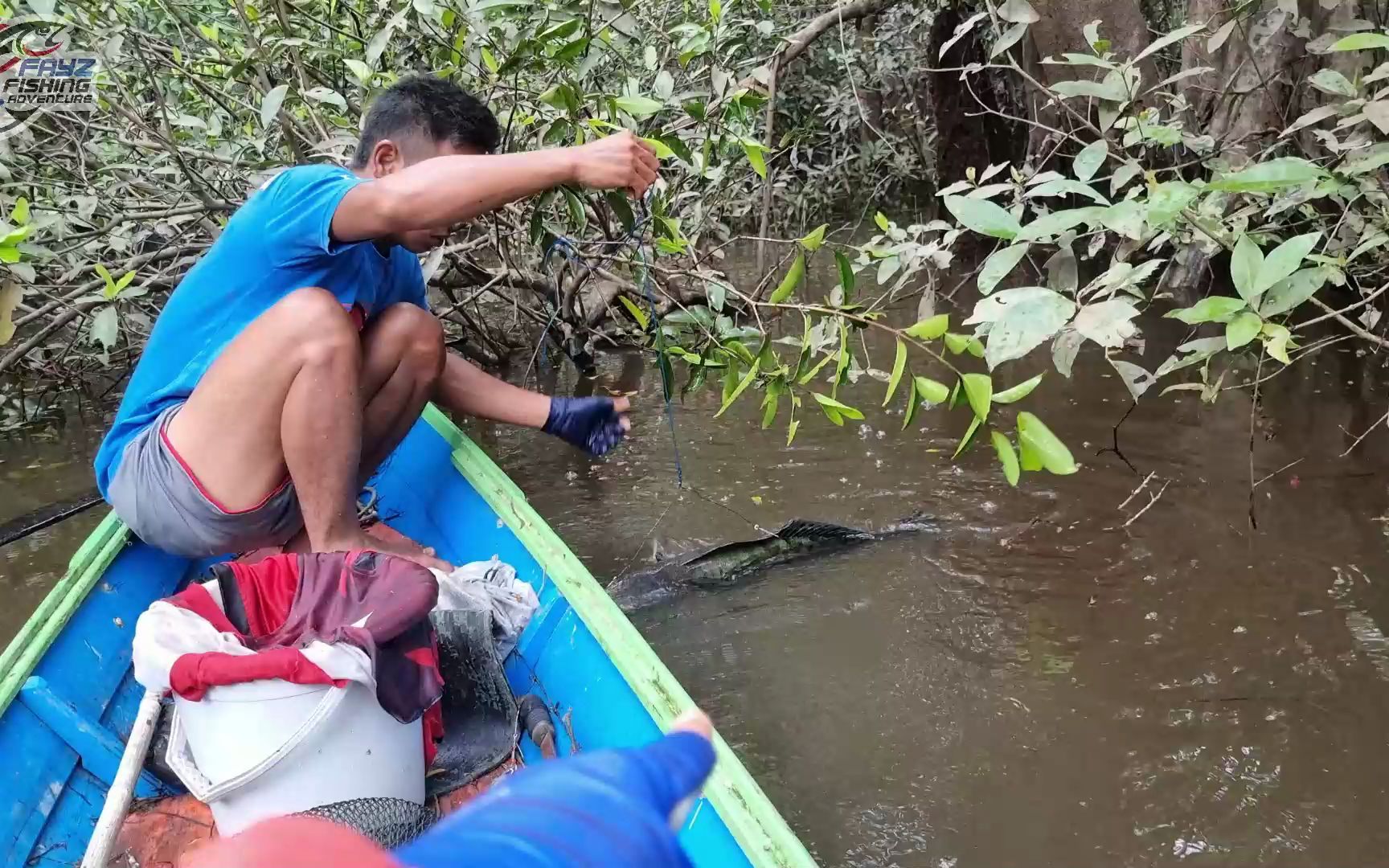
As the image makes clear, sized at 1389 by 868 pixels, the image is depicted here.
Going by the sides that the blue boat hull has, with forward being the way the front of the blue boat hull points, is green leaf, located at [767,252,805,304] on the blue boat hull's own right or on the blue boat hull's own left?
on the blue boat hull's own right

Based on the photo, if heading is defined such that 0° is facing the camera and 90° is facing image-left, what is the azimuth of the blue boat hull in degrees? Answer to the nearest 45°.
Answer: approximately 180°

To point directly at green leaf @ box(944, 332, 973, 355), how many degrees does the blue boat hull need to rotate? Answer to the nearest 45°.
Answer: approximately 90° to its right

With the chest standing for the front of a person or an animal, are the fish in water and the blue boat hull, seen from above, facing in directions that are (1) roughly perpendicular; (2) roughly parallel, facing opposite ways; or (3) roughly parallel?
roughly perpendicular

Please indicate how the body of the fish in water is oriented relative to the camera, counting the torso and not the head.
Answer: to the viewer's left

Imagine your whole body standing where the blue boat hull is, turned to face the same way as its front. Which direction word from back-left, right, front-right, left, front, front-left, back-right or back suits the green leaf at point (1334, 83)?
right

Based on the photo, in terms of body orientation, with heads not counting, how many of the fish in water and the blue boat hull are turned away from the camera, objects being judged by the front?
1

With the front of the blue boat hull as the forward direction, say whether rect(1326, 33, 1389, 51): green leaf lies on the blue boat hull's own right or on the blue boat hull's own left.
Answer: on the blue boat hull's own right

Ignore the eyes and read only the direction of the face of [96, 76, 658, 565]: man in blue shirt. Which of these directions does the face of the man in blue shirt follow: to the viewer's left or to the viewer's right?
to the viewer's right

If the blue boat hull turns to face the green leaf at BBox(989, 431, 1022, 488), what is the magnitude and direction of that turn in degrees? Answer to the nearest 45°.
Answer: approximately 90° to its right

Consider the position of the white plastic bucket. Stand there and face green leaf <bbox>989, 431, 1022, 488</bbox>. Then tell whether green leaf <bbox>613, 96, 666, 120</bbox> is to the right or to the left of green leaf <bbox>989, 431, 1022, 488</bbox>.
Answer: left
